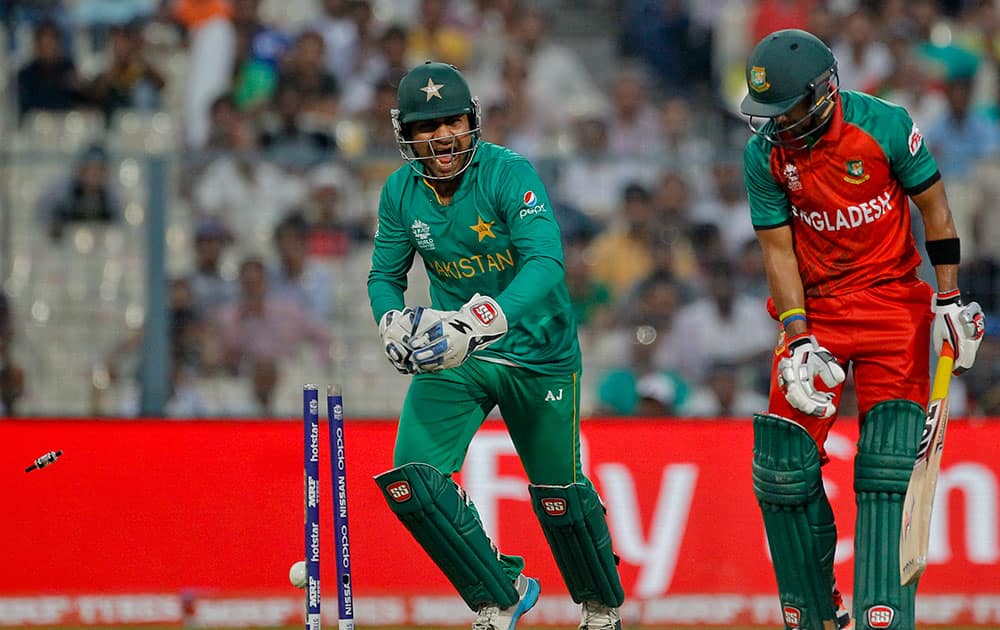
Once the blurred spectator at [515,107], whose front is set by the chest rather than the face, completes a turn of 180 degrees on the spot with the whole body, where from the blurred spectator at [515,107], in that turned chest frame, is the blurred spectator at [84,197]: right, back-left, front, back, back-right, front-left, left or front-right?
back-left

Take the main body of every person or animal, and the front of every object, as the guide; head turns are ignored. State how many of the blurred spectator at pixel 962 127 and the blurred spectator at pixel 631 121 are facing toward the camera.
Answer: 2

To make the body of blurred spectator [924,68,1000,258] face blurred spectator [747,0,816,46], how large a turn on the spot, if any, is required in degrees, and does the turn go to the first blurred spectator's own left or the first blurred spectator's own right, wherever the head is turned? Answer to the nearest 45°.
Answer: approximately 135° to the first blurred spectator's own right

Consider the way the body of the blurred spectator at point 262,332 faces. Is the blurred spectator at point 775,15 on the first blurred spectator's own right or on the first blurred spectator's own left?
on the first blurred spectator's own left

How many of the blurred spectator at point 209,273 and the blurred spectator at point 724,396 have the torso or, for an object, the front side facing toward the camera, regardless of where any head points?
2

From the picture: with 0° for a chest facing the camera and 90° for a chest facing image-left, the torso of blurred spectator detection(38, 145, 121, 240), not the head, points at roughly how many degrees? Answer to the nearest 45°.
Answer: approximately 0°

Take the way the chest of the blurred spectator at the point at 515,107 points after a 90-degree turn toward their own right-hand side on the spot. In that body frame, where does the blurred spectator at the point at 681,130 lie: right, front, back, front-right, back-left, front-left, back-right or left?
back

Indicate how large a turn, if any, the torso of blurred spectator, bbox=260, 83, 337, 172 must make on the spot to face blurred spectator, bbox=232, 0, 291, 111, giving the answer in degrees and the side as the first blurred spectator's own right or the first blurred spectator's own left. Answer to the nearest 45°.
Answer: approximately 180°

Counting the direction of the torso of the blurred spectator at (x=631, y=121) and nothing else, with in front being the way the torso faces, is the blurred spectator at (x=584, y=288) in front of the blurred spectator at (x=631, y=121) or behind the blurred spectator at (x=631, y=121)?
in front
